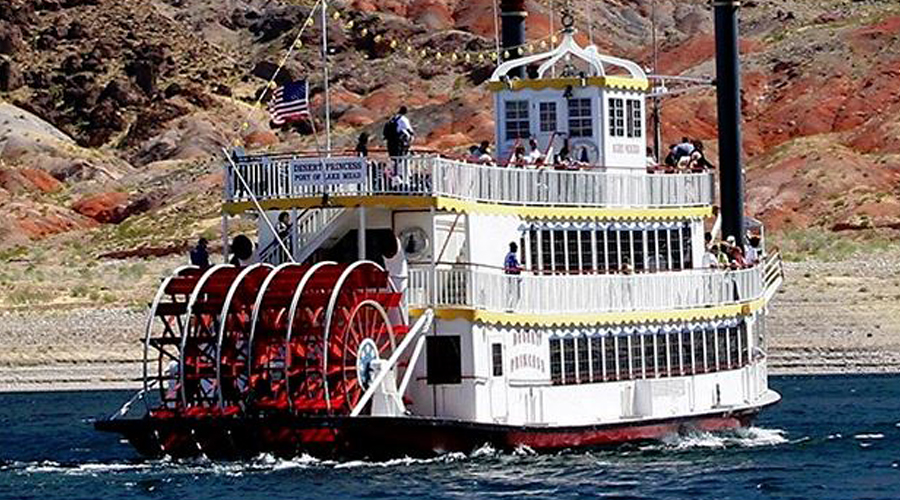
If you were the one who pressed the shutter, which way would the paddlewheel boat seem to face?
facing away from the viewer and to the right of the viewer
